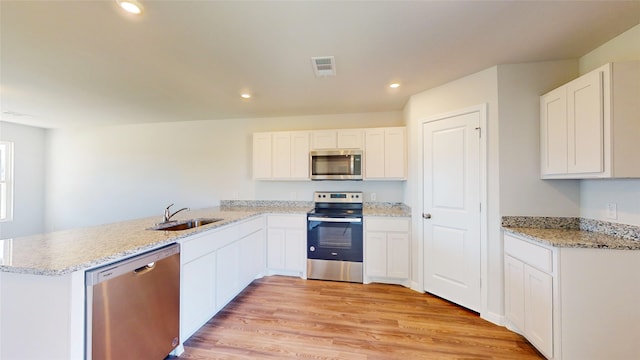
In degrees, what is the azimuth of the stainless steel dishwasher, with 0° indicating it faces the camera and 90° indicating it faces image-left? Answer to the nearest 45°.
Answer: approximately 315°

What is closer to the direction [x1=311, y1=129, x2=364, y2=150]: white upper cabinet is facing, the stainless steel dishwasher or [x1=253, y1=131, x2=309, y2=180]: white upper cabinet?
the stainless steel dishwasher

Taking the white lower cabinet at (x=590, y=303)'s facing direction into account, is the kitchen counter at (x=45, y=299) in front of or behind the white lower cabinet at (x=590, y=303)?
in front

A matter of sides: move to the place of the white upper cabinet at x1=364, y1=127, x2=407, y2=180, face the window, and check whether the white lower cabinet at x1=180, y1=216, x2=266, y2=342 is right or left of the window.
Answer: left

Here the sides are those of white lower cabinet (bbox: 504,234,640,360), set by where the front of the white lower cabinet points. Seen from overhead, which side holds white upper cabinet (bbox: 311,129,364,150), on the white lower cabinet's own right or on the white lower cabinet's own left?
on the white lower cabinet's own right

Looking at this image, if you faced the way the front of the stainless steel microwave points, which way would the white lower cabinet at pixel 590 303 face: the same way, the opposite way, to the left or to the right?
to the right

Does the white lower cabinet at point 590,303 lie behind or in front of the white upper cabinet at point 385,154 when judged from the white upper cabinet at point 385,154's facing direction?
in front

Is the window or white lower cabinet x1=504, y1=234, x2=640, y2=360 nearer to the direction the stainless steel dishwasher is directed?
the white lower cabinet

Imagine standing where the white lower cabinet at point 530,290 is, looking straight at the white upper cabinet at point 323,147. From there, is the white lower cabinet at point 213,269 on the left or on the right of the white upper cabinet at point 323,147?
left

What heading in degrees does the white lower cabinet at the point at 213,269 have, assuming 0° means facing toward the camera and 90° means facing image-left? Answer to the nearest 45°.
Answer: approximately 315°

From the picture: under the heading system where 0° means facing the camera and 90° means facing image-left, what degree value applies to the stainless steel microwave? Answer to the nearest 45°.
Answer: approximately 0°
